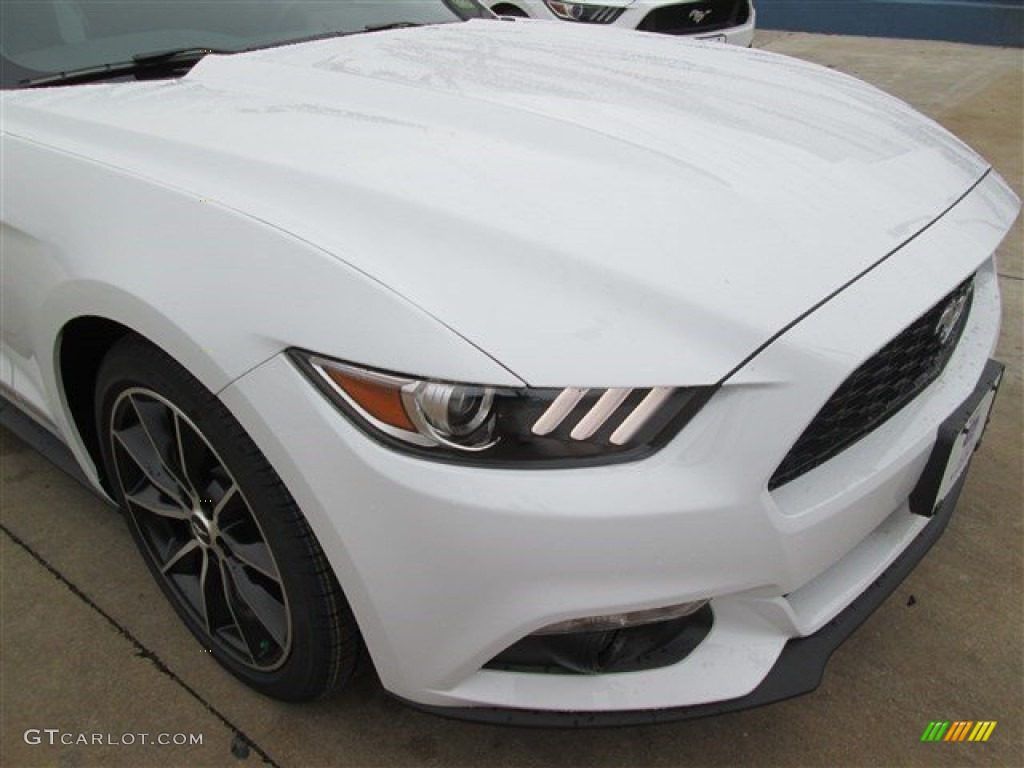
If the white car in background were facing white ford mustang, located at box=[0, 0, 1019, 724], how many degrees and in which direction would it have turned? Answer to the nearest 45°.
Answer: approximately 45° to its right

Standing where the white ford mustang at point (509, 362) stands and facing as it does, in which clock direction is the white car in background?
The white car in background is roughly at 8 o'clock from the white ford mustang.

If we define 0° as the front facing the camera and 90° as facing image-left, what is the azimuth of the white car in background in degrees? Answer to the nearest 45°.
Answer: approximately 315°

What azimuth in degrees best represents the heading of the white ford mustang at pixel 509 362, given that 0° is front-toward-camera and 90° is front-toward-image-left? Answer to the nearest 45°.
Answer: approximately 315°
